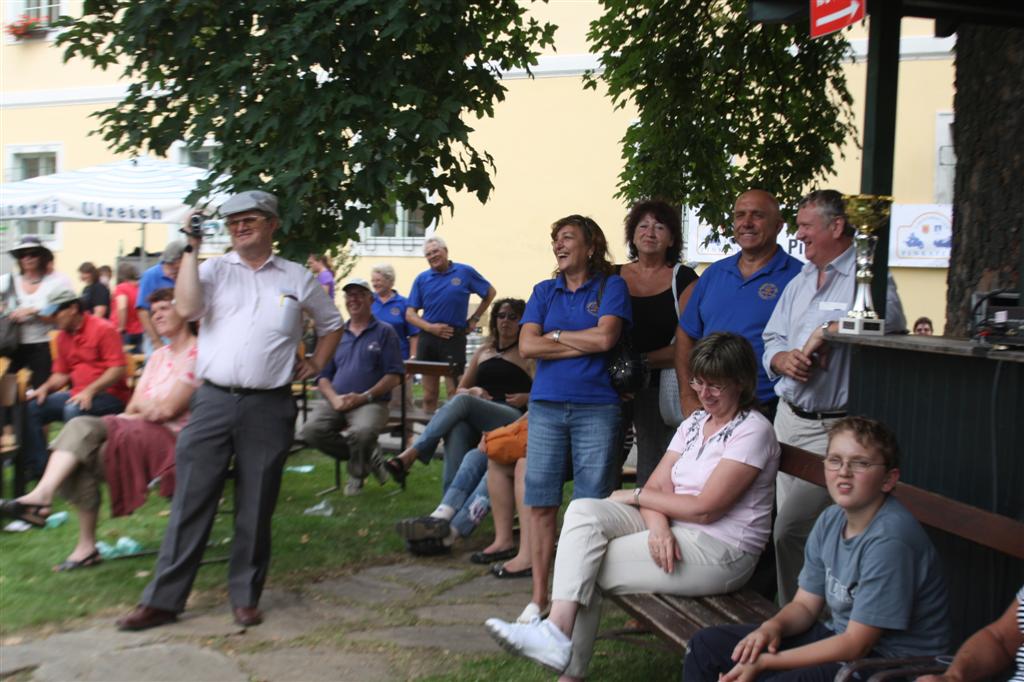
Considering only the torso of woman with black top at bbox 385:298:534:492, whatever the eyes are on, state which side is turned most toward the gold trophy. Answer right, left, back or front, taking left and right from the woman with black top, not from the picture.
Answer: left

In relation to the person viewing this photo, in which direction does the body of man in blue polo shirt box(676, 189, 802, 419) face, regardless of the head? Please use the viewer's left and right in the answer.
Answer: facing the viewer and to the left of the viewer

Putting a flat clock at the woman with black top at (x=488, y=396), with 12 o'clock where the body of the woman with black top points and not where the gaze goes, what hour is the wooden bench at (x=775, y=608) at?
The wooden bench is roughly at 10 o'clock from the woman with black top.

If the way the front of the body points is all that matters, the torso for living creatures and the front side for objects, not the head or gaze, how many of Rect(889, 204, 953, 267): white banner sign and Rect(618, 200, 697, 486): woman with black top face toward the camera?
2

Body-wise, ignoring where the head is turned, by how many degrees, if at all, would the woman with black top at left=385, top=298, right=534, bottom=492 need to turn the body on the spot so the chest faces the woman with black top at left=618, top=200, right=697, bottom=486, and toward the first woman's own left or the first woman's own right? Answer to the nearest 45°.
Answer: approximately 90° to the first woman's own left

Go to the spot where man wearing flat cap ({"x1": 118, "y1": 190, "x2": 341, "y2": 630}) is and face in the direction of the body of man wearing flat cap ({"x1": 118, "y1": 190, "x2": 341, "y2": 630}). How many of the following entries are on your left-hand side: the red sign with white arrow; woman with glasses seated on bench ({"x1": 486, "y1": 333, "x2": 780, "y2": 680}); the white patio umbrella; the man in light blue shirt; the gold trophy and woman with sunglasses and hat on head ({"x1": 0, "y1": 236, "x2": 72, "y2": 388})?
4

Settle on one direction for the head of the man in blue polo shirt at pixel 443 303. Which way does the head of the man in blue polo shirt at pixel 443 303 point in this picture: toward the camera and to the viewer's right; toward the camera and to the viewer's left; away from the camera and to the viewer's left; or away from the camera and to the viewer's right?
toward the camera and to the viewer's left

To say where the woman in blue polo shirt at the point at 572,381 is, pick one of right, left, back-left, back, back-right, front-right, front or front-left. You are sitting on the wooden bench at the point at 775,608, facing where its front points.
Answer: right

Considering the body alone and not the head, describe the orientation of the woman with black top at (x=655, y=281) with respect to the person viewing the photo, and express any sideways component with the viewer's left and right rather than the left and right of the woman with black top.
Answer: facing the viewer
